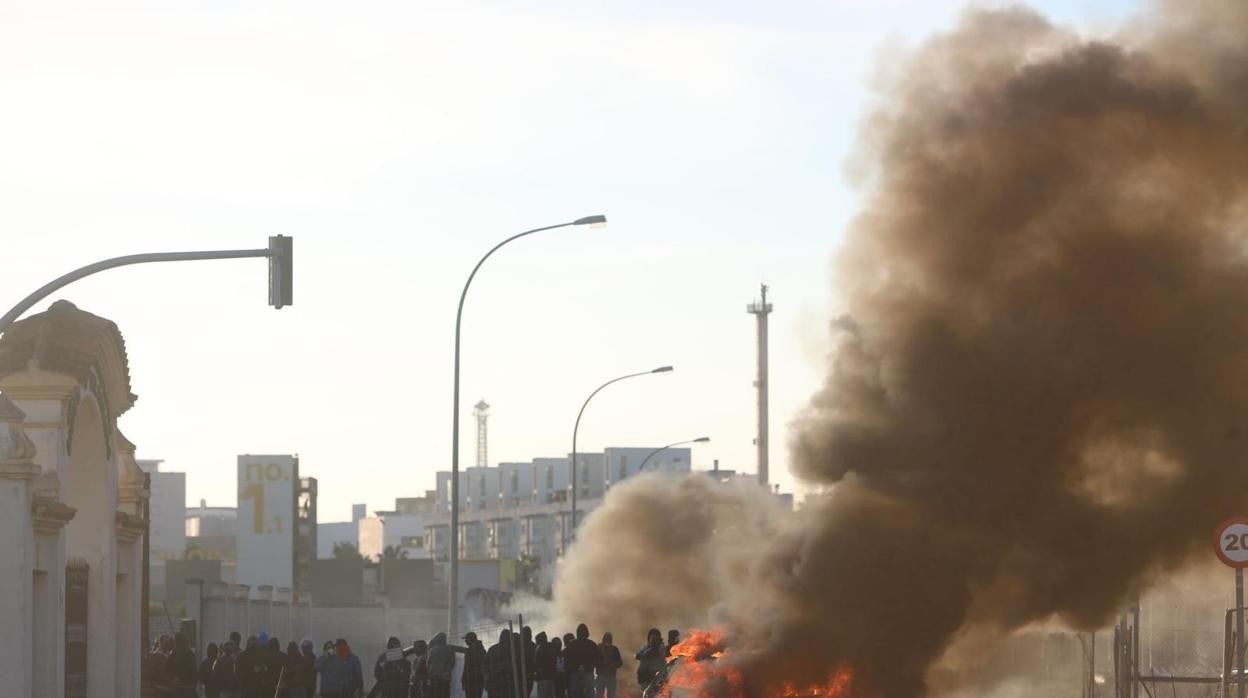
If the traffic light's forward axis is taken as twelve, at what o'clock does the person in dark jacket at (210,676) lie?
The person in dark jacket is roughly at 12 o'clock from the traffic light.

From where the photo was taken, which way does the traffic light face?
away from the camera

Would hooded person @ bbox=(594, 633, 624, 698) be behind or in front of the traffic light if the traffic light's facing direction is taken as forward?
in front

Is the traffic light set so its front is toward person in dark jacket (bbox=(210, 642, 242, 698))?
yes
